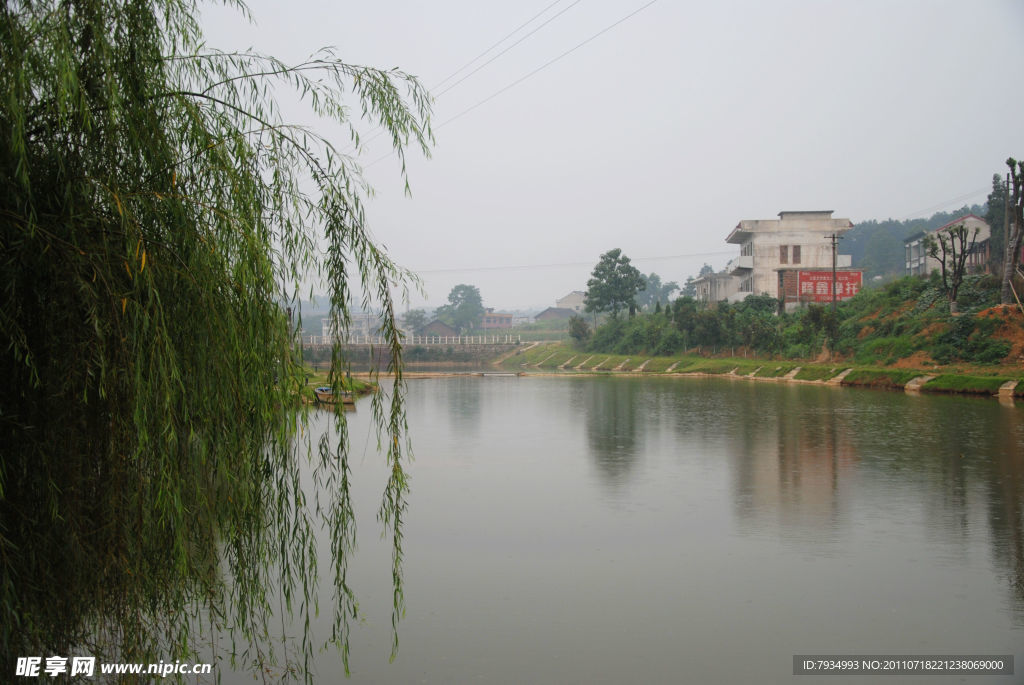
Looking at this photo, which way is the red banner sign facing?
toward the camera

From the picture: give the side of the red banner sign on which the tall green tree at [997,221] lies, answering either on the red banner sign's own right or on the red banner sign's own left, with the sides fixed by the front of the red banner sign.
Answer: on the red banner sign's own left

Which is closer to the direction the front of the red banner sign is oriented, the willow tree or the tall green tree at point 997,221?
the willow tree

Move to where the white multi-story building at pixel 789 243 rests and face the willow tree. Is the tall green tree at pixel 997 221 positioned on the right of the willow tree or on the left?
left

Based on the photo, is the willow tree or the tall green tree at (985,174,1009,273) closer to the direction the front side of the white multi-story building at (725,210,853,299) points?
the willow tree

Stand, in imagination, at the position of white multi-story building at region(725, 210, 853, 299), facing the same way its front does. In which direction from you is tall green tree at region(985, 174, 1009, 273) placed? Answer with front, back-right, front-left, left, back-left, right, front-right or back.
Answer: back-left

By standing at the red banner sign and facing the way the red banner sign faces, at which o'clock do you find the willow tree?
The willow tree is roughly at 12 o'clock from the red banner sign.
